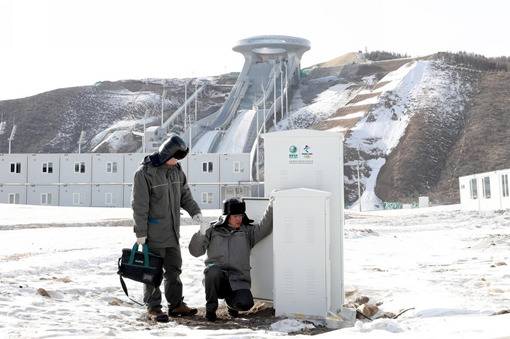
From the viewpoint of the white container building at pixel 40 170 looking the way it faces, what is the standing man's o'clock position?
The standing man is roughly at 12 o'clock from the white container building.

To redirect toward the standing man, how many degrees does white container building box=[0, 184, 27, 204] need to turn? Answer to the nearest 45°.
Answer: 0° — it already faces them

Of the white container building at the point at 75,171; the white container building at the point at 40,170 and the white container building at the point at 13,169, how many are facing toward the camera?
3

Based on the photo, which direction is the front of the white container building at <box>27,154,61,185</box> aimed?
toward the camera

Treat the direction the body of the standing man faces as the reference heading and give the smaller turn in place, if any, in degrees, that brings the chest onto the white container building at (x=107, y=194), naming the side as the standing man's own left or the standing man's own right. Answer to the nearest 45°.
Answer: approximately 135° to the standing man's own left

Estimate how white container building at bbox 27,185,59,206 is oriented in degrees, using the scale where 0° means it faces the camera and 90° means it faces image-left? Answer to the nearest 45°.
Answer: approximately 0°

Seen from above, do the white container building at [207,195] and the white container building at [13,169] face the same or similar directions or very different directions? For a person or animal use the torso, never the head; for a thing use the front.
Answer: same or similar directions

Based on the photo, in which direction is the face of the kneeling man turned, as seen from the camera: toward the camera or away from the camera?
toward the camera

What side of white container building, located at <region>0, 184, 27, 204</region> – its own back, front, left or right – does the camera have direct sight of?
front

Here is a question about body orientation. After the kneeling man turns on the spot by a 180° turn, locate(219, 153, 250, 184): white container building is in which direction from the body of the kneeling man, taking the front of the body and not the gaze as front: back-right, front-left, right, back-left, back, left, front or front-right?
front

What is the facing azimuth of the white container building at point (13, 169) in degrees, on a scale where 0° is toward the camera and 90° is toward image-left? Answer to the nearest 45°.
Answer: approximately 0°

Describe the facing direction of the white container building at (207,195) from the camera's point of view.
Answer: facing the viewer

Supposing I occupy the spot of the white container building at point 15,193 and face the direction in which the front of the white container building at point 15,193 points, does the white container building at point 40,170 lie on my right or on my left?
on my left
